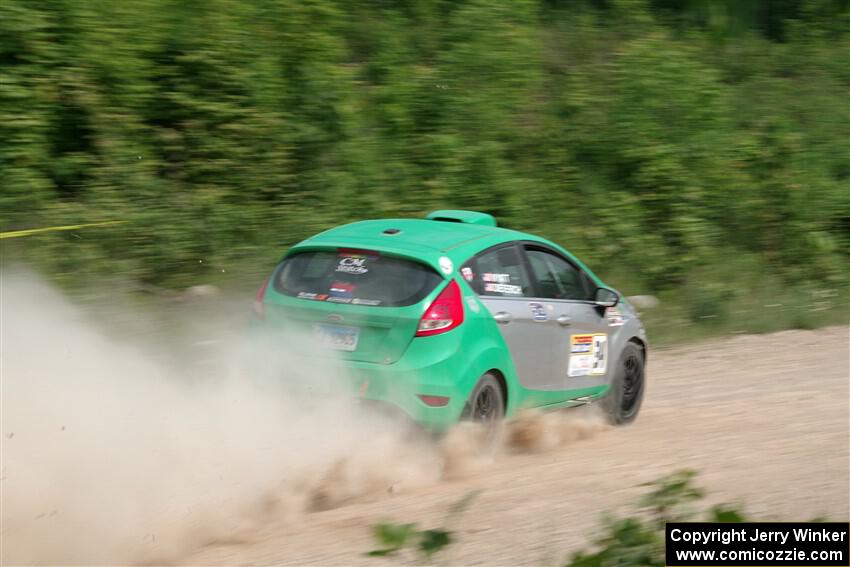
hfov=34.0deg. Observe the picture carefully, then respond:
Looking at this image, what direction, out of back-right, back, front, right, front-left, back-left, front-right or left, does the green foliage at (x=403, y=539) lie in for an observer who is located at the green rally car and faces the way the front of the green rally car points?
back-right

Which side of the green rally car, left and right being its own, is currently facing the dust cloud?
back

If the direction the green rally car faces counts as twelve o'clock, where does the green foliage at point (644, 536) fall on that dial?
The green foliage is roughly at 4 o'clock from the green rally car.

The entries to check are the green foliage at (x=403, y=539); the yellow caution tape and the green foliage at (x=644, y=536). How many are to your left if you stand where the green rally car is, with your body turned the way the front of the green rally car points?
1

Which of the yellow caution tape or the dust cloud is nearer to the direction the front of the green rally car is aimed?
the yellow caution tape

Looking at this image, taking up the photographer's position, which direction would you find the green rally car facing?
facing away from the viewer and to the right of the viewer

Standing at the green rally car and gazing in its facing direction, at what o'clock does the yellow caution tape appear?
The yellow caution tape is roughly at 9 o'clock from the green rally car.

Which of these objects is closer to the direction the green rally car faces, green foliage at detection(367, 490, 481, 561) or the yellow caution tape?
the yellow caution tape

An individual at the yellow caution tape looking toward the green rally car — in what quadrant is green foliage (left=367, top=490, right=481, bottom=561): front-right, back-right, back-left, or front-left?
front-right

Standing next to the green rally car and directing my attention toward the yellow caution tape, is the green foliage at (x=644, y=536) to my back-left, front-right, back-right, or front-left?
back-left

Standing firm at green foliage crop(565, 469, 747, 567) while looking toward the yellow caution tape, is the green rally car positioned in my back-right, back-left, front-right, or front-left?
front-right

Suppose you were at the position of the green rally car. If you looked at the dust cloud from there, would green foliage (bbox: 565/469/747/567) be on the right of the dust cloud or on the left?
left
